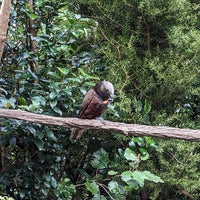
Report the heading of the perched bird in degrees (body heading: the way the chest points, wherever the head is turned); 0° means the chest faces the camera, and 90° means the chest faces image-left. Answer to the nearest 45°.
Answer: approximately 270°
